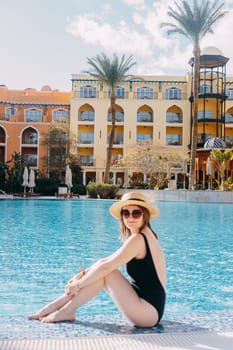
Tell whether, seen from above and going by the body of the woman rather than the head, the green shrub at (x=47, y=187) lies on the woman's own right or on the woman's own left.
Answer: on the woman's own right

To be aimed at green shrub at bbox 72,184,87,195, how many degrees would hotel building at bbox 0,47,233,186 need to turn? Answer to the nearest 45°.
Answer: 0° — it already faces it

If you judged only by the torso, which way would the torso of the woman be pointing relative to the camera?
to the viewer's left

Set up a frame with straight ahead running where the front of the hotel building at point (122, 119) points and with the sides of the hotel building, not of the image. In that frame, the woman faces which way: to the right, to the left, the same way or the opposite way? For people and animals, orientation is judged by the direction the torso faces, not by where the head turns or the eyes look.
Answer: to the right

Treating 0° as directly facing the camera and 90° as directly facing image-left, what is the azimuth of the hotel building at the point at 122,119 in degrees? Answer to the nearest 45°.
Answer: approximately 0°

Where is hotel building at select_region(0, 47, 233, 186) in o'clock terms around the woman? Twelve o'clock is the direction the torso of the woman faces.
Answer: The hotel building is roughly at 3 o'clock from the woman.

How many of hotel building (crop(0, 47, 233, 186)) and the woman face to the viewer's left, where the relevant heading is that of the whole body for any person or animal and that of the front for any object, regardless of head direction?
1

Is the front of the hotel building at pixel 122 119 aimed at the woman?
yes

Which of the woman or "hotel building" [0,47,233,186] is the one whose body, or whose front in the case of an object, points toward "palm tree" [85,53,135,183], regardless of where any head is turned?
the hotel building

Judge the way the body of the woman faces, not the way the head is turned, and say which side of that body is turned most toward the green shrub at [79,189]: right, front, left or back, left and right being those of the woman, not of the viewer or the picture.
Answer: right

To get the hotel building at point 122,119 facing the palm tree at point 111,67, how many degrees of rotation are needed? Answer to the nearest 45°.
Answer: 0° — it already faces it
